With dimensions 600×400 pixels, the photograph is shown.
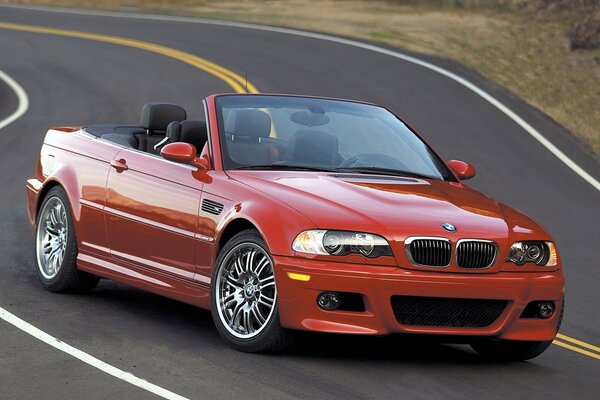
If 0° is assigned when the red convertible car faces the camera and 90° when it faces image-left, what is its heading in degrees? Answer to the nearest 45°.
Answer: approximately 315°
